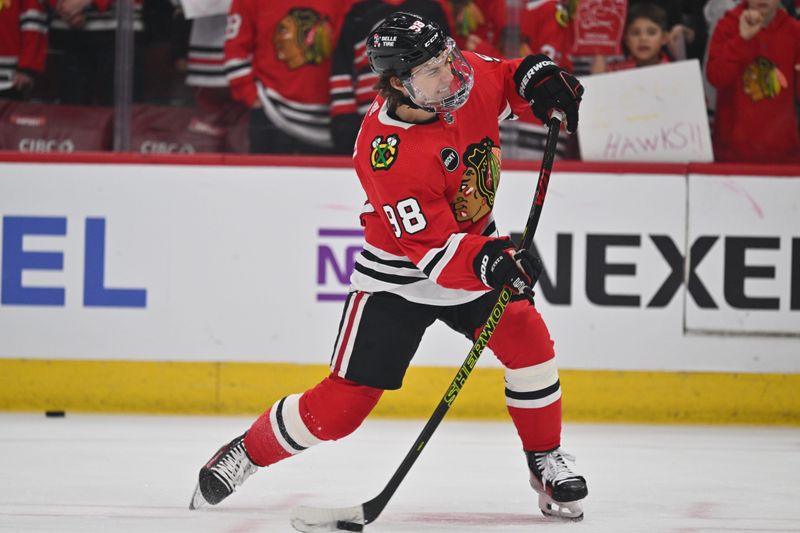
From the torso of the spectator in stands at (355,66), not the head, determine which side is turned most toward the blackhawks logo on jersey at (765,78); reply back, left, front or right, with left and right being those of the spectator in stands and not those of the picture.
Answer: left

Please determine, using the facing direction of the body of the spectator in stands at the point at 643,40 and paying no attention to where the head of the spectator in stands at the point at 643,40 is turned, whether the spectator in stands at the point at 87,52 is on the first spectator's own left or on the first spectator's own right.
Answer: on the first spectator's own right

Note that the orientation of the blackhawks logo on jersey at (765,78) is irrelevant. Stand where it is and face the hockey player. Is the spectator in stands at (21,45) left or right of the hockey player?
right

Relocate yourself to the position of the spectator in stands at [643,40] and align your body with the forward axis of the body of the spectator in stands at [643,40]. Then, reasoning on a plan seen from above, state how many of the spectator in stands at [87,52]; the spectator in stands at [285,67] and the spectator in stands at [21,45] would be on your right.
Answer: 3

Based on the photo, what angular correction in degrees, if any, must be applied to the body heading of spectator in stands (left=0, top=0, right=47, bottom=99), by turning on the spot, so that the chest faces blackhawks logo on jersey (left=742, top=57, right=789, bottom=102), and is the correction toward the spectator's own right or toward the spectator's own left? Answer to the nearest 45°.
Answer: approximately 90° to the spectator's own left

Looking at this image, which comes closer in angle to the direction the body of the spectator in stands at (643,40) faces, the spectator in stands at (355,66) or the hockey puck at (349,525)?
the hockey puck

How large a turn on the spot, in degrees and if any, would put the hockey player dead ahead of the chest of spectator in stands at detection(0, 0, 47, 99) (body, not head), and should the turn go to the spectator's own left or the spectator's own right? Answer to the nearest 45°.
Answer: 0° — they already face them

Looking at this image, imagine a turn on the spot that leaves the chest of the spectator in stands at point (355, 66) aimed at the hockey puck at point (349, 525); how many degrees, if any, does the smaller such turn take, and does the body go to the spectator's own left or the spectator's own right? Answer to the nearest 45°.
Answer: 0° — they already face it

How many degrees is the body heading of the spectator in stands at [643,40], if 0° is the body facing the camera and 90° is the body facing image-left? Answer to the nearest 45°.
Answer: approximately 0°

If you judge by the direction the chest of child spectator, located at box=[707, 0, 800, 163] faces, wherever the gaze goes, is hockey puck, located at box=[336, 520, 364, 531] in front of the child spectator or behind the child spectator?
in front
